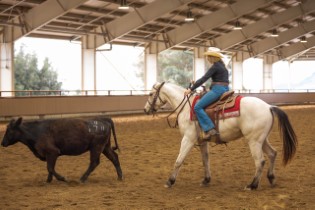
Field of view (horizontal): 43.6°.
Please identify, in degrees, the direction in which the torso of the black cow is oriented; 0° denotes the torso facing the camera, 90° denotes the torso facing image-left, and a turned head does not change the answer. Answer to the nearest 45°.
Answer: approximately 90°

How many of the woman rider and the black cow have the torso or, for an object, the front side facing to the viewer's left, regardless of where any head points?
2

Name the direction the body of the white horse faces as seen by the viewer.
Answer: to the viewer's left

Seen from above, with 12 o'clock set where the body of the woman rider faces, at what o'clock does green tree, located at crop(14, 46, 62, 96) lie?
The green tree is roughly at 2 o'clock from the woman rider.

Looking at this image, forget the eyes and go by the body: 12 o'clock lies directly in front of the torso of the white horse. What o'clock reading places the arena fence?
The arena fence is roughly at 2 o'clock from the white horse.

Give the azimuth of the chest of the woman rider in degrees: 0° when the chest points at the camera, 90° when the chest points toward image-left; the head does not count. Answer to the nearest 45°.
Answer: approximately 90°
